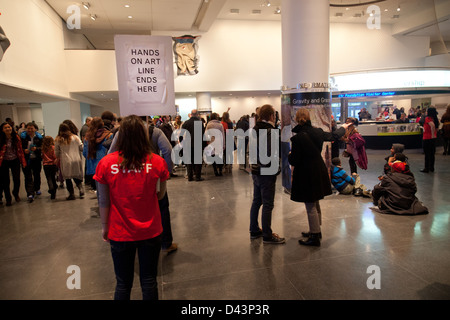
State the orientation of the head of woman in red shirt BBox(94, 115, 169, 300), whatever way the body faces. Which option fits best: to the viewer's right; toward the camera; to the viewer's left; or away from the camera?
away from the camera

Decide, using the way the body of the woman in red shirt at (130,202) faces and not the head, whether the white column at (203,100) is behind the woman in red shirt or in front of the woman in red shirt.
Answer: in front

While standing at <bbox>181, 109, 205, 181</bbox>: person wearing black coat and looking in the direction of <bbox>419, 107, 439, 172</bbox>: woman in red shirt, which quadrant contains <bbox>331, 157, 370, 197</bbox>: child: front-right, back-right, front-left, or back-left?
front-right

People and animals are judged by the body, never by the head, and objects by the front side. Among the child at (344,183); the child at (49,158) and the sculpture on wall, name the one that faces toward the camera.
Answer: the sculpture on wall

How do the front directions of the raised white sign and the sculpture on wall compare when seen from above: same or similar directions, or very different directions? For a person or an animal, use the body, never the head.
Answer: same or similar directions

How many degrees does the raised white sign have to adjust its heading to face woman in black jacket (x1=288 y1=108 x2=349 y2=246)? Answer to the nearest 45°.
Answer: approximately 90° to its left

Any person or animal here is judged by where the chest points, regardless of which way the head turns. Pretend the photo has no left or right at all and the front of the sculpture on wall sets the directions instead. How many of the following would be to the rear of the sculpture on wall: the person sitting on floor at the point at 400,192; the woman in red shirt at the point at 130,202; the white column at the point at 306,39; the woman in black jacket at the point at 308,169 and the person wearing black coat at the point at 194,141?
0

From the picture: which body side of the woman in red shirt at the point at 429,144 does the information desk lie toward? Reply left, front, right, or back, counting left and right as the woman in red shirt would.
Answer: right

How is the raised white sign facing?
toward the camera

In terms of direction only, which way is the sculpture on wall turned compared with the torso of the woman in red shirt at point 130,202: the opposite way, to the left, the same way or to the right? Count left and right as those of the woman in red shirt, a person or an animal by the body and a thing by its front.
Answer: the opposite way

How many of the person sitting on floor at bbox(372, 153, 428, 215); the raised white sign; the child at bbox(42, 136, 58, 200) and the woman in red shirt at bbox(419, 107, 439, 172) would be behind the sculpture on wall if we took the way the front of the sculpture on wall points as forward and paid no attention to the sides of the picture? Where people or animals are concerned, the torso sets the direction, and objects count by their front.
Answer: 0

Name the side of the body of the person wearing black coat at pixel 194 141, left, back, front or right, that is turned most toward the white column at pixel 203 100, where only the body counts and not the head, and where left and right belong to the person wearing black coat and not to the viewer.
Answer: front

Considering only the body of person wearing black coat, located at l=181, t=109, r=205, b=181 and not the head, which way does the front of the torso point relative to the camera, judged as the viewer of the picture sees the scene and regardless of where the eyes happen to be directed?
away from the camera

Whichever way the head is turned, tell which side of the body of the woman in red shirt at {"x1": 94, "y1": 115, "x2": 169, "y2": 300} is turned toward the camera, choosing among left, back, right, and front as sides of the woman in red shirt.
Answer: back

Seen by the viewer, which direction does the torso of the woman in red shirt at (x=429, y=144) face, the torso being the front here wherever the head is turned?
to the viewer's left
